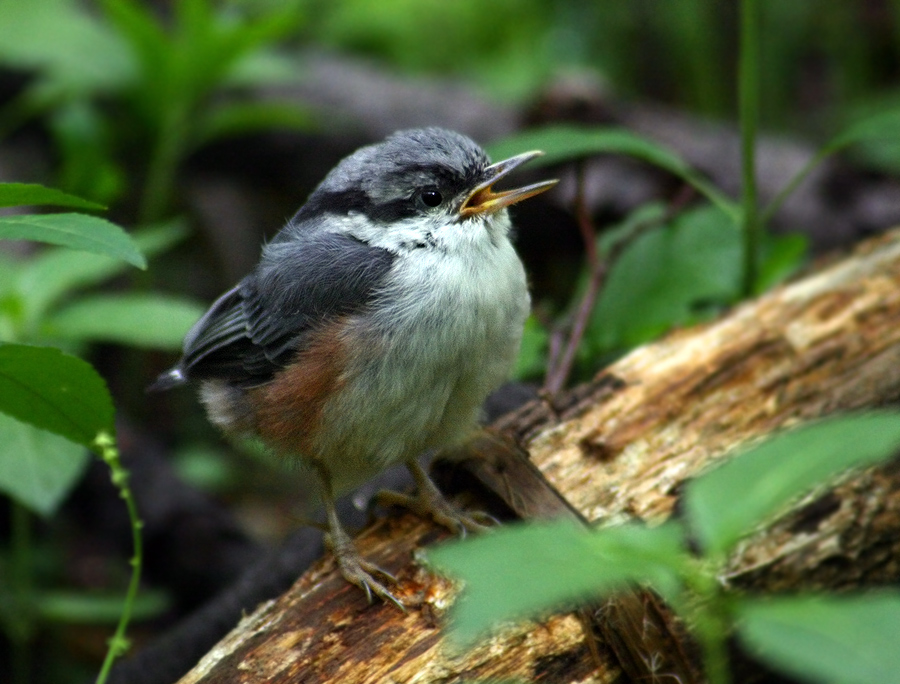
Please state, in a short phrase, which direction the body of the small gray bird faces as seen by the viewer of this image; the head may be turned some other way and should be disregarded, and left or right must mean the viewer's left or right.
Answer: facing the viewer and to the right of the viewer

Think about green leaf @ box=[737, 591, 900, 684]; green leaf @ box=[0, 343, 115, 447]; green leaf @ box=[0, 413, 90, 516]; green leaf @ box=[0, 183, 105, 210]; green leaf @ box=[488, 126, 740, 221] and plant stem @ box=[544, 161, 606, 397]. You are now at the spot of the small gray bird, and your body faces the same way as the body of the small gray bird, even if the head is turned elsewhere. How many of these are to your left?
2

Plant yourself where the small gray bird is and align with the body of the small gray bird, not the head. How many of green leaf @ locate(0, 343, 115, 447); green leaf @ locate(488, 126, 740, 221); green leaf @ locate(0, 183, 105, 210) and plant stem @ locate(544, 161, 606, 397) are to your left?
2

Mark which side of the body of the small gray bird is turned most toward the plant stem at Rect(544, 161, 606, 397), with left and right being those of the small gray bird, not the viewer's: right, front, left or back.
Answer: left

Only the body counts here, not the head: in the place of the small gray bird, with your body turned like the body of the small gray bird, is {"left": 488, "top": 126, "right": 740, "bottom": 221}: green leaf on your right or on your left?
on your left

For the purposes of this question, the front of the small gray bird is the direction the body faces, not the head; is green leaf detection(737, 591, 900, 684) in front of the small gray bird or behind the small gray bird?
in front

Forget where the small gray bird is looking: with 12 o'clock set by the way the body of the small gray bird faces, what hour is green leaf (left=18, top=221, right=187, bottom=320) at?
The green leaf is roughly at 6 o'clock from the small gray bird.

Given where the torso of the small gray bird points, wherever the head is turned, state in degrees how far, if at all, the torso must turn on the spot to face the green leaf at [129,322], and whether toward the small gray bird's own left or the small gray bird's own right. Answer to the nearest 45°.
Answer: approximately 180°

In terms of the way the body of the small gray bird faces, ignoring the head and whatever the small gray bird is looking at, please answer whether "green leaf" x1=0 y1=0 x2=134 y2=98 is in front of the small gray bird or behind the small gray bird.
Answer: behind
